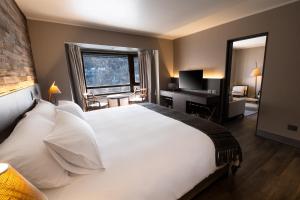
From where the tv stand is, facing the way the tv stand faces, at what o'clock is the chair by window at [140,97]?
The chair by window is roughly at 2 o'clock from the tv stand.

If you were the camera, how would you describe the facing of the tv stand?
facing the viewer and to the left of the viewer

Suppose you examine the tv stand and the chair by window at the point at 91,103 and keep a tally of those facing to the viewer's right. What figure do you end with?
1

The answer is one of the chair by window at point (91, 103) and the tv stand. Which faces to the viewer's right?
the chair by window

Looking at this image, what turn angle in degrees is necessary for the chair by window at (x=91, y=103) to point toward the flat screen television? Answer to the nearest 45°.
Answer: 0° — it already faces it

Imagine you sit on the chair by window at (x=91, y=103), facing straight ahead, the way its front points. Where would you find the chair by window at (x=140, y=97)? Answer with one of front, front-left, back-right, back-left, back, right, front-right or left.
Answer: front

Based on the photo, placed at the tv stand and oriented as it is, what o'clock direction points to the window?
The window is roughly at 2 o'clock from the tv stand.

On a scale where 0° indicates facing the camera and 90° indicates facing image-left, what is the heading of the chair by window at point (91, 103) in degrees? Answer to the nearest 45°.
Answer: approximately 270°

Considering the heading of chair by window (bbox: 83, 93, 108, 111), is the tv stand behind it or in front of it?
in front

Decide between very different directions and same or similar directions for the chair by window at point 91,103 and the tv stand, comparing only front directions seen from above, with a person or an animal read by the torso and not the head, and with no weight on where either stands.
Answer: very different directions

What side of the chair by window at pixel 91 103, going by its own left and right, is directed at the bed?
right

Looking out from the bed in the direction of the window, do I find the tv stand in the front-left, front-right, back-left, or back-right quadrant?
front-right

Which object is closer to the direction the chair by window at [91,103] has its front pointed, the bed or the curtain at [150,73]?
the curtain
